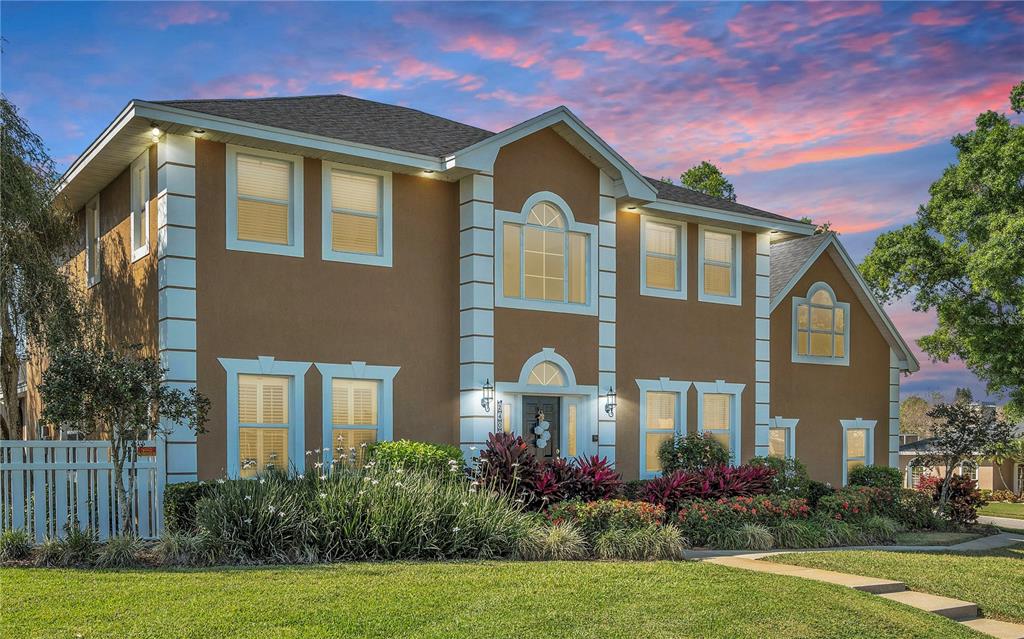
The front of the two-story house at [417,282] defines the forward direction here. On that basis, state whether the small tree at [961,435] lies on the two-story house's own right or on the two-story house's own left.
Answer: on the two-story house's own left

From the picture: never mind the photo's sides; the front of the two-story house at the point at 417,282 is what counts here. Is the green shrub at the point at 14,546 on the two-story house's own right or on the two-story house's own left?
on the two-story house's own right

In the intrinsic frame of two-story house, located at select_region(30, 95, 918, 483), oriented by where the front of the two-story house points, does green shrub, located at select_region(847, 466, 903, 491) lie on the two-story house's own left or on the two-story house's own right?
on the two-story house's own left

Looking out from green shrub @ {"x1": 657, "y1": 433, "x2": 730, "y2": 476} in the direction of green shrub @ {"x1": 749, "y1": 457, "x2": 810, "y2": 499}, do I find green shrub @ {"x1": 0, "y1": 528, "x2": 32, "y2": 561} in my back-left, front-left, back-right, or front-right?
back-right

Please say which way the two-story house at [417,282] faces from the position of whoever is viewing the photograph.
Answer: facing the viewer and to the right of the viewer

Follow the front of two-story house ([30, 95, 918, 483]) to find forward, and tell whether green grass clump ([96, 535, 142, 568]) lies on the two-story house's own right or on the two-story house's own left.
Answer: on the two-story house's own right
